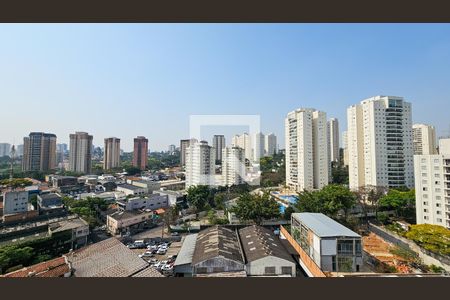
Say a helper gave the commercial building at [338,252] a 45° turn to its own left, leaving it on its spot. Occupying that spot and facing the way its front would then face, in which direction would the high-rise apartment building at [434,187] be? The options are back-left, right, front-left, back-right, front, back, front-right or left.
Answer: left

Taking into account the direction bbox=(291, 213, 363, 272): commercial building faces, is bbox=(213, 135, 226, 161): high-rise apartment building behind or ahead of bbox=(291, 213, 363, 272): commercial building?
behind

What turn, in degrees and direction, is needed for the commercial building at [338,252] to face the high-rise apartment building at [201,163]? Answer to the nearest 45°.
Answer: approximately 135° to its right

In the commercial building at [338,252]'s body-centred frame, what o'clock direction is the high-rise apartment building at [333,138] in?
The high-rise apartment building is roughly at 6 o'clock from the commercial building.

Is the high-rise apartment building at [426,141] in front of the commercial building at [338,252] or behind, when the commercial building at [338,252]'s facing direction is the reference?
behind

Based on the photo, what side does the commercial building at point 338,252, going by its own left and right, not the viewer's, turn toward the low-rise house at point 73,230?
right

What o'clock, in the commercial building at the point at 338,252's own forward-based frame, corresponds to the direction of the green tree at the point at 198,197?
The green tree is roughly at 4 o'clock from the commercial building.

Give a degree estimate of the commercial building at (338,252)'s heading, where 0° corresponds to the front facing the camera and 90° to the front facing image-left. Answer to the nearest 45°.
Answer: approximately 0°

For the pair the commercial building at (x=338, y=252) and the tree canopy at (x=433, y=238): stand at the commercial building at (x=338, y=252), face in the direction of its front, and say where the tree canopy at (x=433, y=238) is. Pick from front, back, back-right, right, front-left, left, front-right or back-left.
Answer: back-left

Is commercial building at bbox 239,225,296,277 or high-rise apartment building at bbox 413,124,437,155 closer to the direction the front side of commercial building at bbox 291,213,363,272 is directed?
the commercial building

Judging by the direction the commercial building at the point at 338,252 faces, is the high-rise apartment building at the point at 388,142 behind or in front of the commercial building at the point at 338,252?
behind

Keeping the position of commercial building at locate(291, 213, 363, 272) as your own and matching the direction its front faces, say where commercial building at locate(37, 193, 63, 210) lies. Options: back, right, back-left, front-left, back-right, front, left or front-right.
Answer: right

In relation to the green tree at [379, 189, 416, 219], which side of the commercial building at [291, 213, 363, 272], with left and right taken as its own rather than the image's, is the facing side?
back

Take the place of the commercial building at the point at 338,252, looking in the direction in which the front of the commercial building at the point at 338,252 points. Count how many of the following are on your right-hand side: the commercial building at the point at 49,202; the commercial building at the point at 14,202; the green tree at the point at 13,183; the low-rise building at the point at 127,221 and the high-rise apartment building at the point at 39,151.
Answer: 5
